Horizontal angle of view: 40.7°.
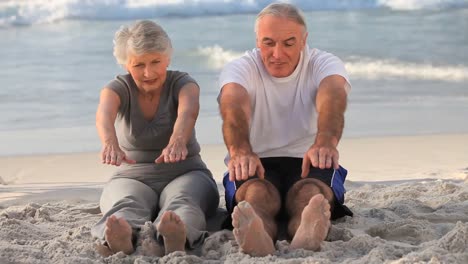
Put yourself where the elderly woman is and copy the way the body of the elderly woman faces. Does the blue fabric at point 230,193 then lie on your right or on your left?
on your left

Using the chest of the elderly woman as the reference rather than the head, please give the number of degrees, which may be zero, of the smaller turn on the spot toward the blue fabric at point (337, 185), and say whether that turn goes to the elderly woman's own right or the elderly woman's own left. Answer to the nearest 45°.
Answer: approximately 90° to the elderly woman's own left

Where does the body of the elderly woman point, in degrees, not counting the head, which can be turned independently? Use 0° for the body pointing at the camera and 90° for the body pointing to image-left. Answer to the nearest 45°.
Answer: approximately 0°

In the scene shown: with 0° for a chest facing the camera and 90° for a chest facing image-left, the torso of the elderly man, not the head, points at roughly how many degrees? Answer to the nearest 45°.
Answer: approximately 0°

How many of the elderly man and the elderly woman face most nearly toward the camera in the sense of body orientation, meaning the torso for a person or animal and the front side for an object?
2

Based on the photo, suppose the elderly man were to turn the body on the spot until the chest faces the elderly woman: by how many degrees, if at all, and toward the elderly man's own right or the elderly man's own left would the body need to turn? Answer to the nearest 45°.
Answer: approximately 90° to the elderly man's own right
